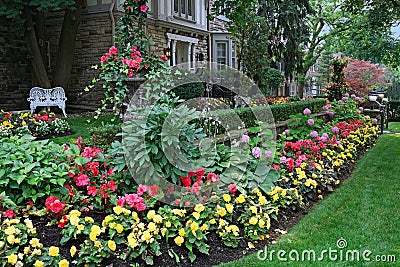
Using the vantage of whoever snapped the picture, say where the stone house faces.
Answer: facing the viewer and to the right of the viewer

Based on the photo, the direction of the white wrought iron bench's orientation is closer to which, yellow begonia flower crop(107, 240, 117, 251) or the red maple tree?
the yellow begonia flower

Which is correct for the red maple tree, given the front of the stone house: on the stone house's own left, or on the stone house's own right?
on the stone house's own left

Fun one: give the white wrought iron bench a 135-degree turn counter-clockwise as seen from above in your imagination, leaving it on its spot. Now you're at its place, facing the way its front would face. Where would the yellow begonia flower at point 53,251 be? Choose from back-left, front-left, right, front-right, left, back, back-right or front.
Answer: back-right

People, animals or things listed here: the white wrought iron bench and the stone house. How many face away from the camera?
0

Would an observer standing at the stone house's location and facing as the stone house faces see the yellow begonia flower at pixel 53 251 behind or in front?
in front

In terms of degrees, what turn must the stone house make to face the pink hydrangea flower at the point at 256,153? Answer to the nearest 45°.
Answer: approximately 45° to its right

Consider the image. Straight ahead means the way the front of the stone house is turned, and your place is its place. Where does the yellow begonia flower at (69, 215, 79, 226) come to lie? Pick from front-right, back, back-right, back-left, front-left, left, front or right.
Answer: front-right

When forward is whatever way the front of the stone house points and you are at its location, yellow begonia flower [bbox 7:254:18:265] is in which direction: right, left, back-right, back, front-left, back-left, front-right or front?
front-right

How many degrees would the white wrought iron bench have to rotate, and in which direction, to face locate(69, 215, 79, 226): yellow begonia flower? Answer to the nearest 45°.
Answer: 0° — it already faces it

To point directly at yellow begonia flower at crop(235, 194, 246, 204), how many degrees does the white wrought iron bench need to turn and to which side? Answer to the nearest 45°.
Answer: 0° — it already faces it

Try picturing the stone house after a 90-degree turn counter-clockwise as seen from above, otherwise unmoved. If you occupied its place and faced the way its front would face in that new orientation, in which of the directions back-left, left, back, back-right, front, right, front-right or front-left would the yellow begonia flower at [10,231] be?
back-right

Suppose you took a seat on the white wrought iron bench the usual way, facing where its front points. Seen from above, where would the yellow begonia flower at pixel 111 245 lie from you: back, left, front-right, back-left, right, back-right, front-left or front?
front

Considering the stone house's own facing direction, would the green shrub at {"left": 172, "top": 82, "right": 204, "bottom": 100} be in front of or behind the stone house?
in front

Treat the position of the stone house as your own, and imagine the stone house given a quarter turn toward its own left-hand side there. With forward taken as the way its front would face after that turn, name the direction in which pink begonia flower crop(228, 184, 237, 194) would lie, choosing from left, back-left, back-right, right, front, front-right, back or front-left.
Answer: back-right

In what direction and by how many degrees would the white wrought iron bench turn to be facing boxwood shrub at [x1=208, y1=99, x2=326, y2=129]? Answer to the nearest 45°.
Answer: approximately 45° to its left

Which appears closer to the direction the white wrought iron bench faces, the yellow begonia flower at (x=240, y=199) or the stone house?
the yellow begonia flower

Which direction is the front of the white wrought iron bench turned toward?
toward the camera

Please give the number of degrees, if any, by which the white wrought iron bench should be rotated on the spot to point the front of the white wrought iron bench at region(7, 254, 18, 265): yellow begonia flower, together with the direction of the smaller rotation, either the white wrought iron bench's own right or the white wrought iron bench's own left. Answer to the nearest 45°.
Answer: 0° — it already faces it
